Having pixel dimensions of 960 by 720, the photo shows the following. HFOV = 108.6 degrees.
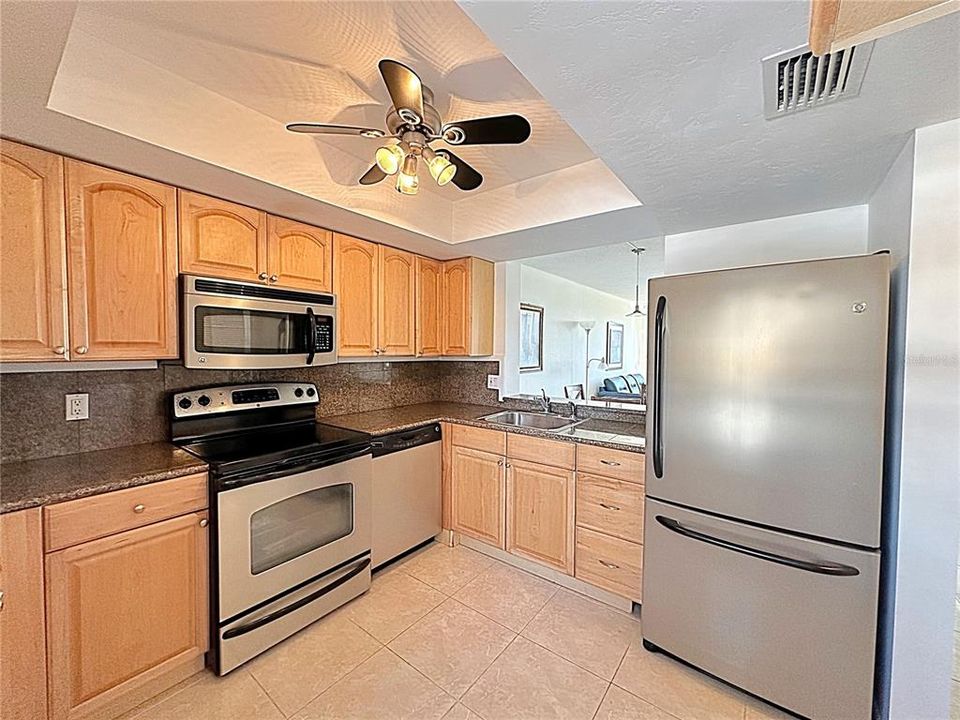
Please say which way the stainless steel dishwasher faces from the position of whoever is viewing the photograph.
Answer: facing the viewer and to the right of the viewer

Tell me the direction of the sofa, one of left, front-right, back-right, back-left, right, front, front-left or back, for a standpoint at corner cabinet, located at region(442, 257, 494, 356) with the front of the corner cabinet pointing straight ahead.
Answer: back

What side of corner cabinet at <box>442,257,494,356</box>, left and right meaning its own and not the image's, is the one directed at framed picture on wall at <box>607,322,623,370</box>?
back

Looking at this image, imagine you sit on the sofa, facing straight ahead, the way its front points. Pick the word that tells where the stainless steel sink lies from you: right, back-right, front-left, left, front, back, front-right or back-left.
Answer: front-right

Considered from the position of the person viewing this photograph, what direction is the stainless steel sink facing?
facing the viewer and to the left of the viewer

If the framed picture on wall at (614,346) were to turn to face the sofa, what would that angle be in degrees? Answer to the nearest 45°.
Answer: approximately 45° to its right

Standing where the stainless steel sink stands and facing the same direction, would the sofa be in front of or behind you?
behind

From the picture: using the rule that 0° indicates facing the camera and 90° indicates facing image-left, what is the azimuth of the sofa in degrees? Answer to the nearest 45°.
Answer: approximately 315°
